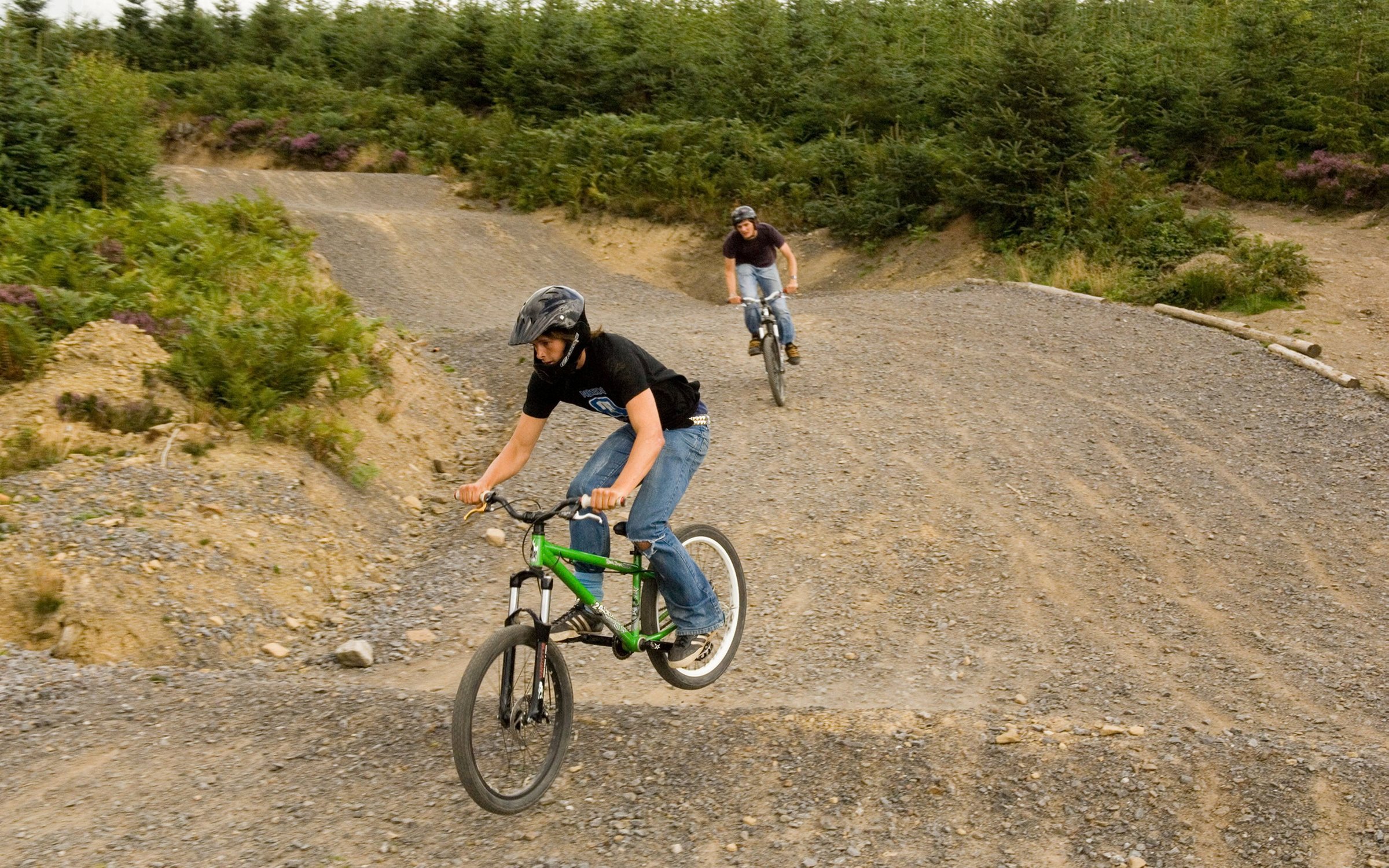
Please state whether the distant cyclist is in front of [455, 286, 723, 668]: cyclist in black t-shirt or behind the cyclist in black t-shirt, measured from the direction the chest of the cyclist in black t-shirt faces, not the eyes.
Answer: behind

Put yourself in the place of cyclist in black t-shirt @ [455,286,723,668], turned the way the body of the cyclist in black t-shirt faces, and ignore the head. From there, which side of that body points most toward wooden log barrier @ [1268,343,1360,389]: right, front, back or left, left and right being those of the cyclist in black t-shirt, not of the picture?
back

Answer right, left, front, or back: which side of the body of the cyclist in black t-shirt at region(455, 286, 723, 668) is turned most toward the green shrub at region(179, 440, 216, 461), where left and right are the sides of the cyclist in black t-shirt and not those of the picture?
right

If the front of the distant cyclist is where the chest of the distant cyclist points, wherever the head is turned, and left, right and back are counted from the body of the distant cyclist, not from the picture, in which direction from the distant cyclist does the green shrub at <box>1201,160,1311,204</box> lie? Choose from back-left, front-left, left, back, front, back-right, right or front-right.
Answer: back-left

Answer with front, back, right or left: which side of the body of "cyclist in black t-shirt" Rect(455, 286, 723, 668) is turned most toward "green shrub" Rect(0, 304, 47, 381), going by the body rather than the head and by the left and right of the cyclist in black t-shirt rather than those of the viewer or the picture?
right

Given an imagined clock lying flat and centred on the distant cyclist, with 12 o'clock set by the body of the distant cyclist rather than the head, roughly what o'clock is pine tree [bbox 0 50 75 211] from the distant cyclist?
The pine tree is roughly at 3 o'clock from the distant cyclist.

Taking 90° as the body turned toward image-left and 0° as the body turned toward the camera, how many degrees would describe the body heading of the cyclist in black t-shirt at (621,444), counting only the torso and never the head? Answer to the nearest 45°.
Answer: approximately 45°

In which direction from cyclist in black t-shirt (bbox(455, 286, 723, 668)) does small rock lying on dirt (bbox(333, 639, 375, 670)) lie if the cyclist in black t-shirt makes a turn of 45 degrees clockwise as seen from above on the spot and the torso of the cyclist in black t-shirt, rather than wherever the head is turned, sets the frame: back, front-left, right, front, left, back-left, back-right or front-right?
front-right

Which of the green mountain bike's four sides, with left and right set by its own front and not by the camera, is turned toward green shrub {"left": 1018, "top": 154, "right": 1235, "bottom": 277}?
back
